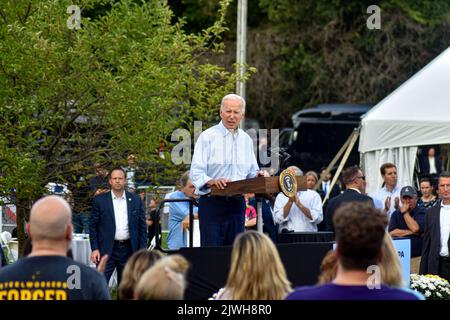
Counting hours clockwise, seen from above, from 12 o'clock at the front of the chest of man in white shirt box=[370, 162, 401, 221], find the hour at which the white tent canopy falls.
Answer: The white tent canopy is roughly at 8 o'clock from the man in white shirt.

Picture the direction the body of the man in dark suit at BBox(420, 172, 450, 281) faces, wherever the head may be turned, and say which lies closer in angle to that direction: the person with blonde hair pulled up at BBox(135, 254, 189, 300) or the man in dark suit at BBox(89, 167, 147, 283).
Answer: the person with blonde hair pulled up

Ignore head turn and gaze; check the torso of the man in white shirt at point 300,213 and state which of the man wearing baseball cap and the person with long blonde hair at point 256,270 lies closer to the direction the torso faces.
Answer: the person with long blonde hair

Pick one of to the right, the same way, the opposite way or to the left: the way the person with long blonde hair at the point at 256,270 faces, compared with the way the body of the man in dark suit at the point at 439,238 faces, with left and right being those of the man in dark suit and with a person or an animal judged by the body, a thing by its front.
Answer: the opposite way

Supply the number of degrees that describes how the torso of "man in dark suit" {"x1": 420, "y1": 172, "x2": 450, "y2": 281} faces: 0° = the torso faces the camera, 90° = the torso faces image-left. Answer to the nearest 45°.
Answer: approximately 0°

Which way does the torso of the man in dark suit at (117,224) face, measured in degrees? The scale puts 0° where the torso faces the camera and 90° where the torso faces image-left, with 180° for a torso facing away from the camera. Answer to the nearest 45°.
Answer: approximately 0°
